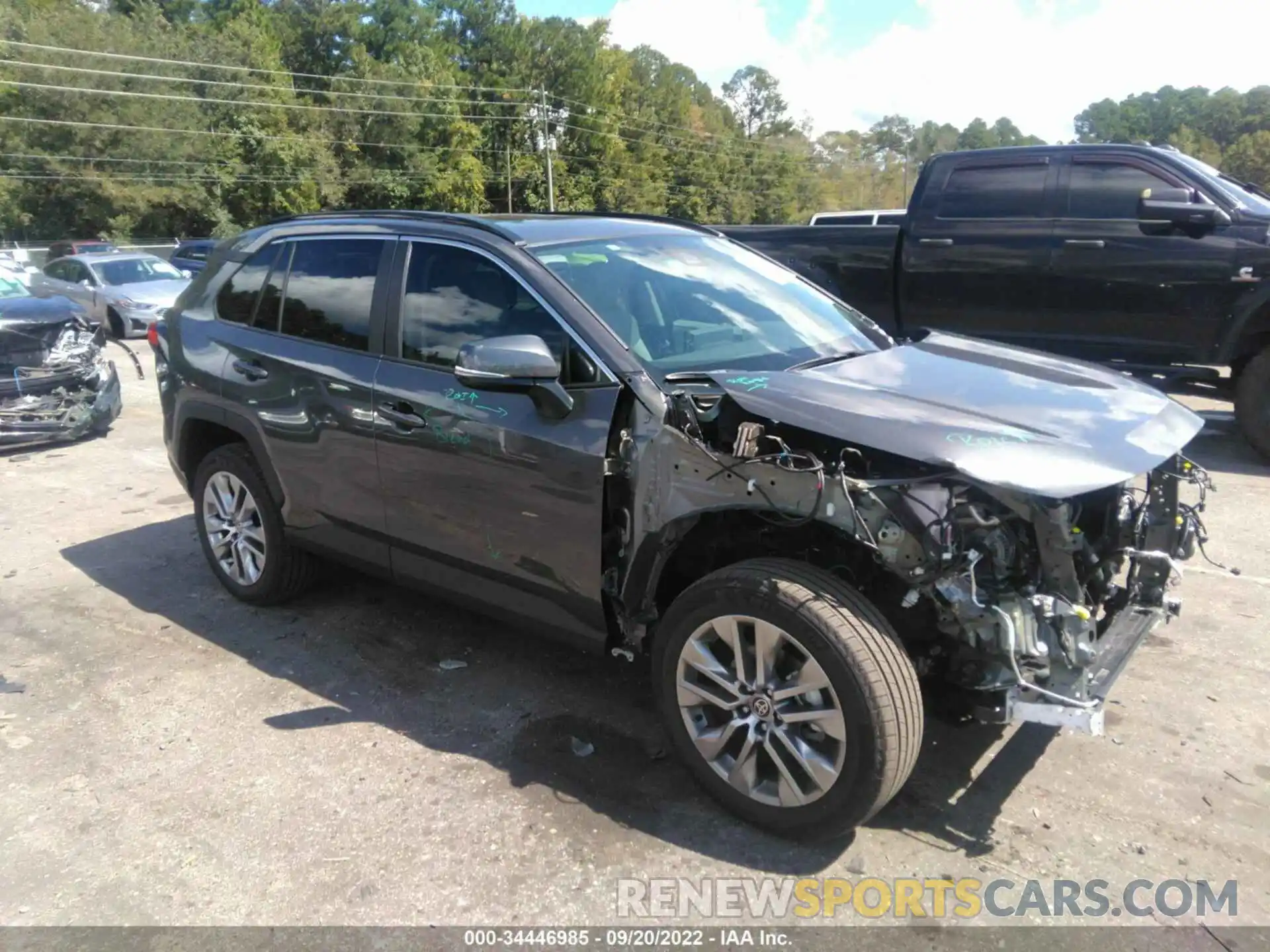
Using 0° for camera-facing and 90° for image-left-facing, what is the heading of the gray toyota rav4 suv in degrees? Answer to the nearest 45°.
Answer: approximately 315°

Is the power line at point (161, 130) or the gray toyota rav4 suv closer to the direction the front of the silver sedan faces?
the gray toyota rav4 suv

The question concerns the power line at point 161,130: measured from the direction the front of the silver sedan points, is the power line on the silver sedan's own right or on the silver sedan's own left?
on the silver sedan's own left

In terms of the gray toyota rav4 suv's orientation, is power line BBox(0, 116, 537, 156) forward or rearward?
rearward

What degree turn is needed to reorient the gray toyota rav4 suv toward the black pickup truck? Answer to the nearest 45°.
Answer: approximately 90° to its left

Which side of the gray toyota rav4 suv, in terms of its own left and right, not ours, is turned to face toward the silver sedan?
back
